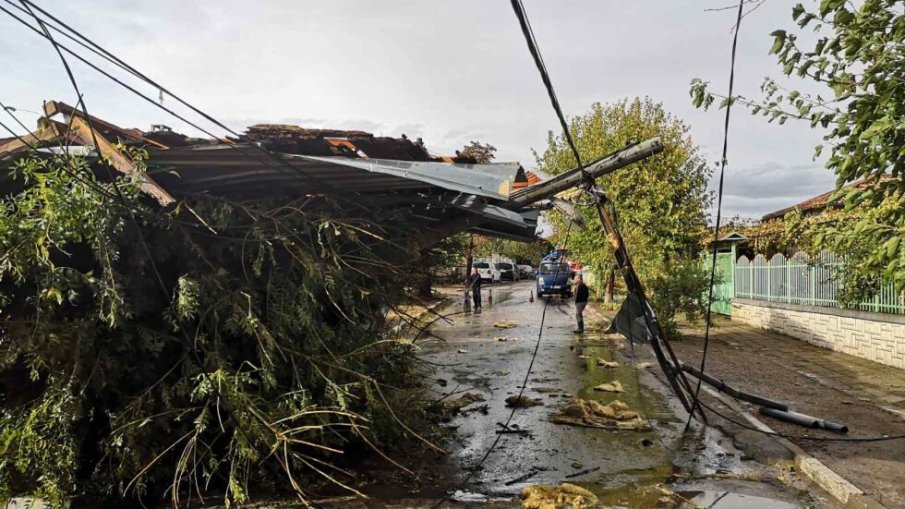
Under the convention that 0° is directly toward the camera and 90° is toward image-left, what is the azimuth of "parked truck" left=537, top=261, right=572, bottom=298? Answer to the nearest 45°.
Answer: approximately 0°

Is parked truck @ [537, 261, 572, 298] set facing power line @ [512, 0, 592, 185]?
yes

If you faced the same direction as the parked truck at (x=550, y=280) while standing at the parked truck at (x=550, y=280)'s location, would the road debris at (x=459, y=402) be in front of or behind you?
in front

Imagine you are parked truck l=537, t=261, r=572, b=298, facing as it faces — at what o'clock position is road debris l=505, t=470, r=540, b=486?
The road debris is roughly at 12 o'clock from the parked truck.

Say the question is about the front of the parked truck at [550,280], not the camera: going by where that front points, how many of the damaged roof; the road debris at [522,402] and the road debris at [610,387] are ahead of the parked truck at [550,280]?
3

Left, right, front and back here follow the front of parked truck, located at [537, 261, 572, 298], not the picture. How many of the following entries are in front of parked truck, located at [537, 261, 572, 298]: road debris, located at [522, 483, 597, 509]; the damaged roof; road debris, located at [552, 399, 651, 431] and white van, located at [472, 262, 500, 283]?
3

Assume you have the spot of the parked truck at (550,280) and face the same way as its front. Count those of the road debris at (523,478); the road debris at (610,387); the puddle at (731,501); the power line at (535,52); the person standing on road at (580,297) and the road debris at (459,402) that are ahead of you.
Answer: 6

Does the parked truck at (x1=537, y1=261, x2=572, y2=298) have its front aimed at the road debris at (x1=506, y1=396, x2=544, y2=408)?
yes

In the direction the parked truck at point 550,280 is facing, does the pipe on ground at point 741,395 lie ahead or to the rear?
ahead

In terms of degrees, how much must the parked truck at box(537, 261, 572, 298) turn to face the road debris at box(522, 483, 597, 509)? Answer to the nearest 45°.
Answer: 0° — it already faces it

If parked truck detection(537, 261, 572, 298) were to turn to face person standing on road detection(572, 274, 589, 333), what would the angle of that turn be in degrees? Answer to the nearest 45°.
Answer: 0° — it already faces them

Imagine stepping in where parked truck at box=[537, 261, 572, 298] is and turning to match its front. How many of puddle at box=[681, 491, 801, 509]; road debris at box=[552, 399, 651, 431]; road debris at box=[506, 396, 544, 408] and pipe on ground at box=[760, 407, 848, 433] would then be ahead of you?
4

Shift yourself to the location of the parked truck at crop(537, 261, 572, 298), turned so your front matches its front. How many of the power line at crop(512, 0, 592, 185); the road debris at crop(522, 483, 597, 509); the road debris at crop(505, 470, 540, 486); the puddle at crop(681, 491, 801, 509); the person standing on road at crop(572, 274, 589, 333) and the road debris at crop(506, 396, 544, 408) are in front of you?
6

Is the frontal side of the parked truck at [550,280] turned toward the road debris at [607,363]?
yes

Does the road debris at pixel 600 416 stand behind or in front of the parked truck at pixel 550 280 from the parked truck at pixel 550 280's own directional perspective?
in front
